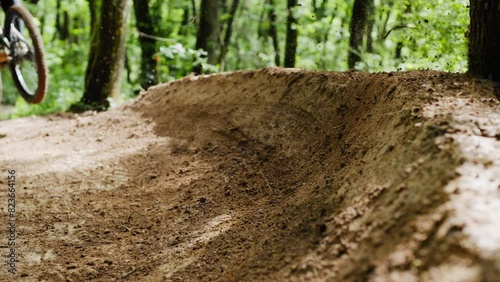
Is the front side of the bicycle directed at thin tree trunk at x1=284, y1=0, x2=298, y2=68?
no

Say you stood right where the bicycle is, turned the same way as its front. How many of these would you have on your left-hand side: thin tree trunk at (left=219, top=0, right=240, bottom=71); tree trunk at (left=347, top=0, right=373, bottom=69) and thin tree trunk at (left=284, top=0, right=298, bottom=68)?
0

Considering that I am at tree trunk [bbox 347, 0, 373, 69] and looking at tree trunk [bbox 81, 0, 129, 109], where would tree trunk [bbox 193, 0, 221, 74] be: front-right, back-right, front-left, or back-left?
front-right

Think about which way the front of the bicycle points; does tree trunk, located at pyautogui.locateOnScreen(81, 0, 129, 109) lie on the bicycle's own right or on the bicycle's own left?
on the bicycle's own right

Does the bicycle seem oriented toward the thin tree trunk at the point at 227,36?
no
